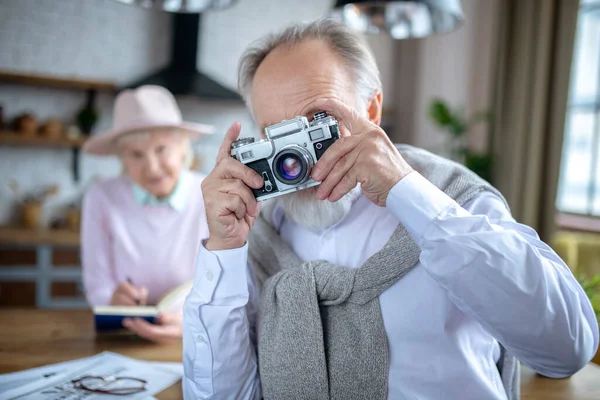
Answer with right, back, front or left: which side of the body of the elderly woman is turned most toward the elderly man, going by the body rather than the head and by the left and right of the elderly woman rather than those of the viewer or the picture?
front

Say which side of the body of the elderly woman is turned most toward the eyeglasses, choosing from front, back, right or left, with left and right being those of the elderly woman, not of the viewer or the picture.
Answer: front

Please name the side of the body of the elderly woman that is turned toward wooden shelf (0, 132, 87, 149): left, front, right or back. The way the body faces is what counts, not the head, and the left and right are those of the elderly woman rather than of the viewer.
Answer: back

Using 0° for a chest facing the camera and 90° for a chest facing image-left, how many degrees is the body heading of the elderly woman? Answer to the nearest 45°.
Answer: approximately 0°

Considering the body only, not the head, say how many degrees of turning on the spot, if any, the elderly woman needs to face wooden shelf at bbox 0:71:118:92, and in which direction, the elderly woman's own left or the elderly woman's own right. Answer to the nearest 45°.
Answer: approximately 180°

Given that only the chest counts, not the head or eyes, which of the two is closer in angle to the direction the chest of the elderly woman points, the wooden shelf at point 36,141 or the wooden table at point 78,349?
the wooden table

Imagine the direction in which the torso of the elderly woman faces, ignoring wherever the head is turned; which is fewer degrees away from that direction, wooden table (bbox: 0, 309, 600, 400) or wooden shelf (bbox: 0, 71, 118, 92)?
the wooden table
